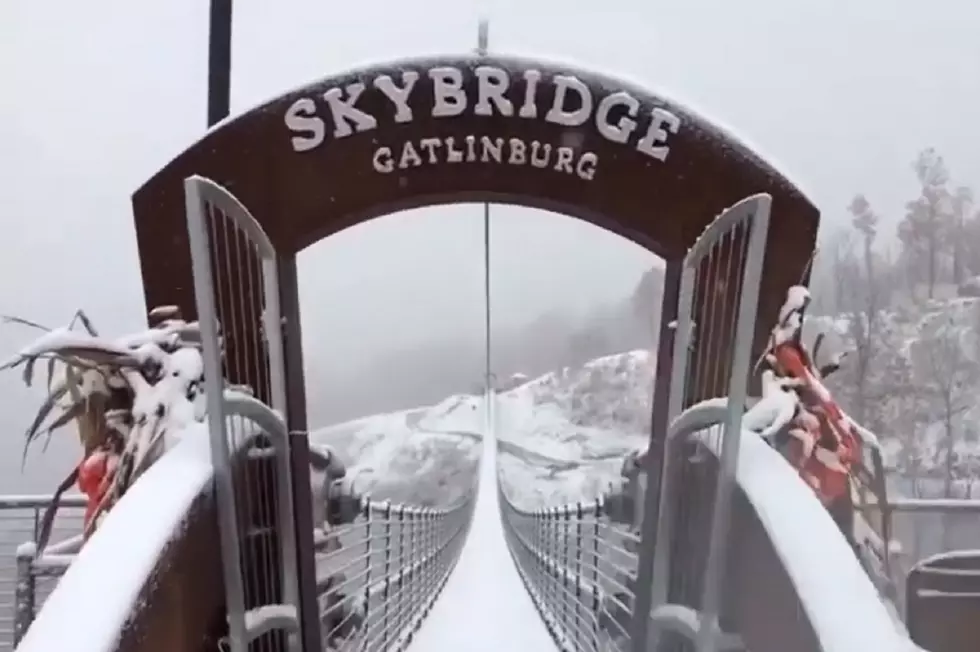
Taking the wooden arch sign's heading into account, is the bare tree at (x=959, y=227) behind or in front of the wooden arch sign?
behind

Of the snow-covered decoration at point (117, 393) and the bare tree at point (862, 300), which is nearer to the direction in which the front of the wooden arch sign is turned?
the snow-covered decoration

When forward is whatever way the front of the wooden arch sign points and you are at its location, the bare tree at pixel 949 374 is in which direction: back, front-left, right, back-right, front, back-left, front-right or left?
back-left

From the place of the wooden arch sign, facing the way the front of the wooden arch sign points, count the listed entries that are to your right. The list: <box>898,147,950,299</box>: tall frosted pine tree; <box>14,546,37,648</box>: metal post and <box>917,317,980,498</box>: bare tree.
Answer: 1

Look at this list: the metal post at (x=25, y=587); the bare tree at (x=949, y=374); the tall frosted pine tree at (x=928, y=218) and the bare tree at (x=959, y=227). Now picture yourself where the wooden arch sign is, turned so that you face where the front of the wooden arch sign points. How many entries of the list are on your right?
1

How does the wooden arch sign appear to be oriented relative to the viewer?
toward the camera

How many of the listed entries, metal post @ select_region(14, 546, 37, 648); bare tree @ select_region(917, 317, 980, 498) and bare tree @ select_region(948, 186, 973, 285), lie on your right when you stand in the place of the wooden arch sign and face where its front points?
1

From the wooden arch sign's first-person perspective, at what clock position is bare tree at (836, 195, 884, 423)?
The bare tree is roughly at 7 o'clock from the wooden arch sign.
